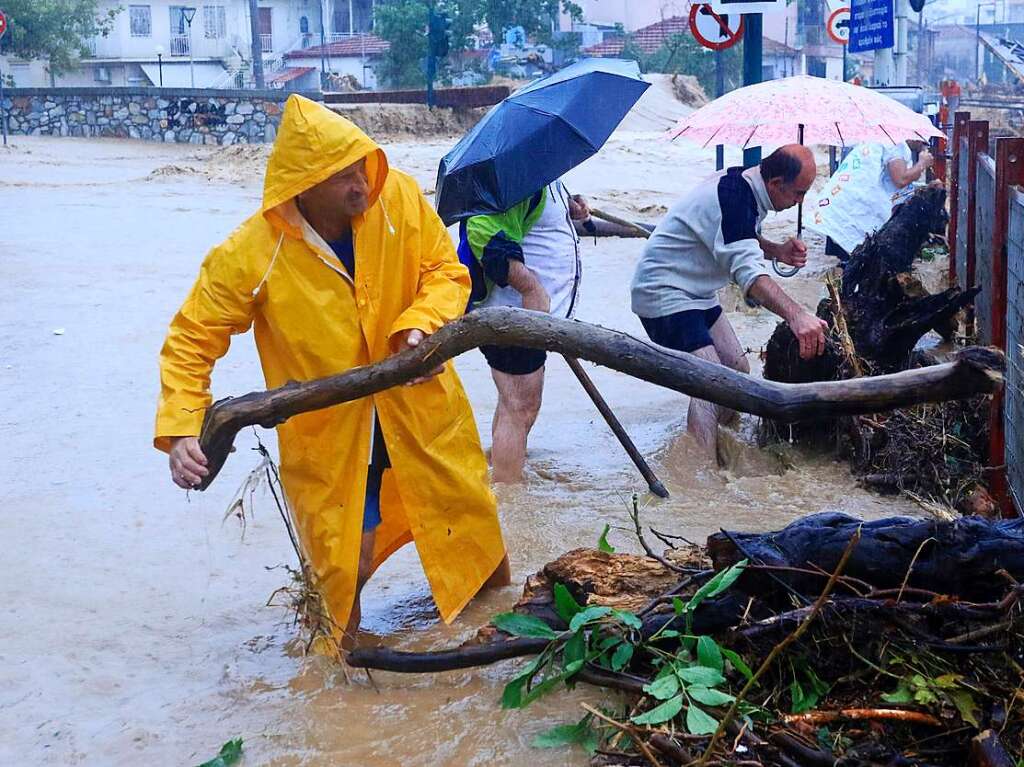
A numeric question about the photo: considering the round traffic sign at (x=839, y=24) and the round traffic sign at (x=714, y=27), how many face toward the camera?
2

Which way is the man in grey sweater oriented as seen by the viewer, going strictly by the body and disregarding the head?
to the viewer's right

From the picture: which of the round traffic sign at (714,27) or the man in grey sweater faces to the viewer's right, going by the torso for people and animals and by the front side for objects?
the man in grey sweater

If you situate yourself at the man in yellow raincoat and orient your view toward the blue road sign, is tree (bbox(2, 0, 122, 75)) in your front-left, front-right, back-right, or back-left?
front-left

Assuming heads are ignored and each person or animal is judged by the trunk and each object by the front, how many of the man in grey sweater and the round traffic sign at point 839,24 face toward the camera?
1

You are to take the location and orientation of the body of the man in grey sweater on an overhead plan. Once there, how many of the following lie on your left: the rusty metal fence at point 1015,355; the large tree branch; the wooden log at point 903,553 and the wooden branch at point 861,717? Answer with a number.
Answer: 0

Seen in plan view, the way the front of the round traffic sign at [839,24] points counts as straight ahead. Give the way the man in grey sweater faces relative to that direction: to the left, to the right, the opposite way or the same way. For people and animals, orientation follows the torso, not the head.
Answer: to the left

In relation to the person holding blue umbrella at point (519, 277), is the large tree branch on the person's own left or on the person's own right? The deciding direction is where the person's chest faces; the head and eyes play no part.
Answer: on the person's own right

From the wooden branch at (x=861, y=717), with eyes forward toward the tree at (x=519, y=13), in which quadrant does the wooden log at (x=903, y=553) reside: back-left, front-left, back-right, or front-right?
front-right

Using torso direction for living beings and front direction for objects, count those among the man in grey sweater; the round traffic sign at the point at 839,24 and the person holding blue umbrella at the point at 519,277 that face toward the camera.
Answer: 1

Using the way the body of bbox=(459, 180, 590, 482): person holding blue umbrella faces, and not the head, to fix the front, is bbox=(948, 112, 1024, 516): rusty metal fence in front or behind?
in front

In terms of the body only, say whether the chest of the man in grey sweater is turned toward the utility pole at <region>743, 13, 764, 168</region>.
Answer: no

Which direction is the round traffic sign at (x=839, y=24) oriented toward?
toward the camera

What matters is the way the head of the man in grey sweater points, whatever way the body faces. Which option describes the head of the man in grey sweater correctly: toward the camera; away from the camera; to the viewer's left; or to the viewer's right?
to the viewer's right

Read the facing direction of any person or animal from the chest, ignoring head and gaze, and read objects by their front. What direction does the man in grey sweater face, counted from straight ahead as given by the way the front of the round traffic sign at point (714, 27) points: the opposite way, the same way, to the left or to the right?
to the left

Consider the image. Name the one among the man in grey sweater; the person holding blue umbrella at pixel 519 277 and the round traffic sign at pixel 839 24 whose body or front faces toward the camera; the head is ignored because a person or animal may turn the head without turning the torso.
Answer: the round traffic sign
